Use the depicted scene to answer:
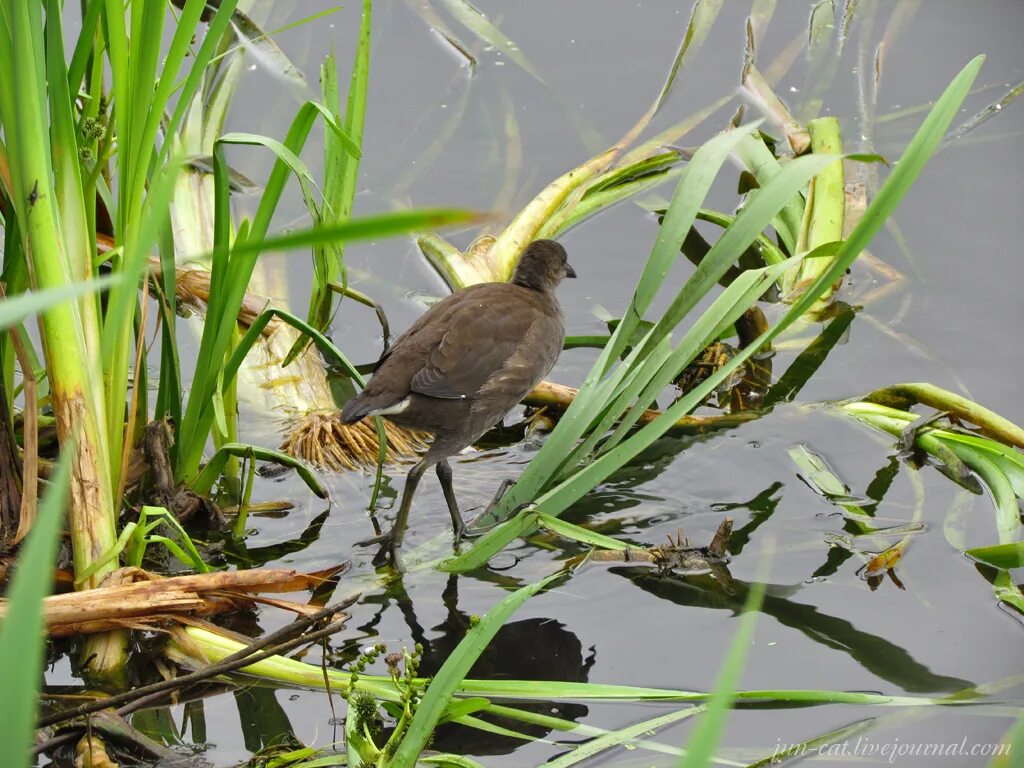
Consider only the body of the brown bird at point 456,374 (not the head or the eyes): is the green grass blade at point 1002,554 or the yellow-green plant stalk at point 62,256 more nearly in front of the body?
the green grass blade

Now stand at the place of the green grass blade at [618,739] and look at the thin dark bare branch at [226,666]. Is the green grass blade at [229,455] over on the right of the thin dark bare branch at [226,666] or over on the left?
right

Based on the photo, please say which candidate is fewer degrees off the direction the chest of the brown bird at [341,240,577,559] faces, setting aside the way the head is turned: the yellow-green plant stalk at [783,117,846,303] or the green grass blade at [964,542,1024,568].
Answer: the yellow-green plant stalk

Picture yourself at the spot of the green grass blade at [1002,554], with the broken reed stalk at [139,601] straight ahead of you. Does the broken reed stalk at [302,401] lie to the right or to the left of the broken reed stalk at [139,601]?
right

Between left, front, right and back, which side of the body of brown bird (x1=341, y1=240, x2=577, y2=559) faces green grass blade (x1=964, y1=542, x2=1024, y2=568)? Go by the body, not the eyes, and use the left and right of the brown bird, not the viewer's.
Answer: front

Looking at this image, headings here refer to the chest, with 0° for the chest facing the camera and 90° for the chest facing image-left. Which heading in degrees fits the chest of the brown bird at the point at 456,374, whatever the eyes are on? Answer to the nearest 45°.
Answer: approximately 225°

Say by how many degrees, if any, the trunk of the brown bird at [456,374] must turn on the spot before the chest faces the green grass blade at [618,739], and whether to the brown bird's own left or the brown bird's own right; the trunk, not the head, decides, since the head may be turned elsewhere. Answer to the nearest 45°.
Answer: approximately 135° to the brown bird's own right

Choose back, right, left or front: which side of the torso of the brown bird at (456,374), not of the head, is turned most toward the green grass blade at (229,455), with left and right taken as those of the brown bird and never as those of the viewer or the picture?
back

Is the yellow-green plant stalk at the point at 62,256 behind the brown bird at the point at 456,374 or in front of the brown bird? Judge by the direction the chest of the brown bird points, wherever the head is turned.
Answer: behind

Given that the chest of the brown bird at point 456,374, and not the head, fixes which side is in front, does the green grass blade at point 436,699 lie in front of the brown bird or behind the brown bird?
behind

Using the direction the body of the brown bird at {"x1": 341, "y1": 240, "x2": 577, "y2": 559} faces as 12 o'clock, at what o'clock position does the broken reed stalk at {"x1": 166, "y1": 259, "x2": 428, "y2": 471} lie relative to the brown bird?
The broken reed stalk is roughly at 9 o'clock from the brown bird.

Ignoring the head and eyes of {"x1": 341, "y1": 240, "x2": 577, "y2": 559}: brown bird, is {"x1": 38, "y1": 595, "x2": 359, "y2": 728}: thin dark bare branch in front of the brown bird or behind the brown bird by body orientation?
behind

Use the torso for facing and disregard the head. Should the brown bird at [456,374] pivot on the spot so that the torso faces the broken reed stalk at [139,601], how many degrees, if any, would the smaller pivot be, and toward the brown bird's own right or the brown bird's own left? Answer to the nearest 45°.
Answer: approximately 180°
